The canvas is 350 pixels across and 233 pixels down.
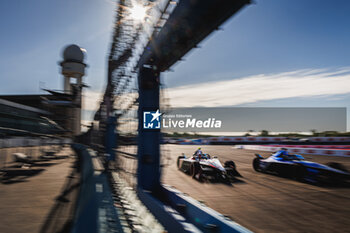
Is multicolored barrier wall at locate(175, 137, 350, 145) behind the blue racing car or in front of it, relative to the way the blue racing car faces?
behind
